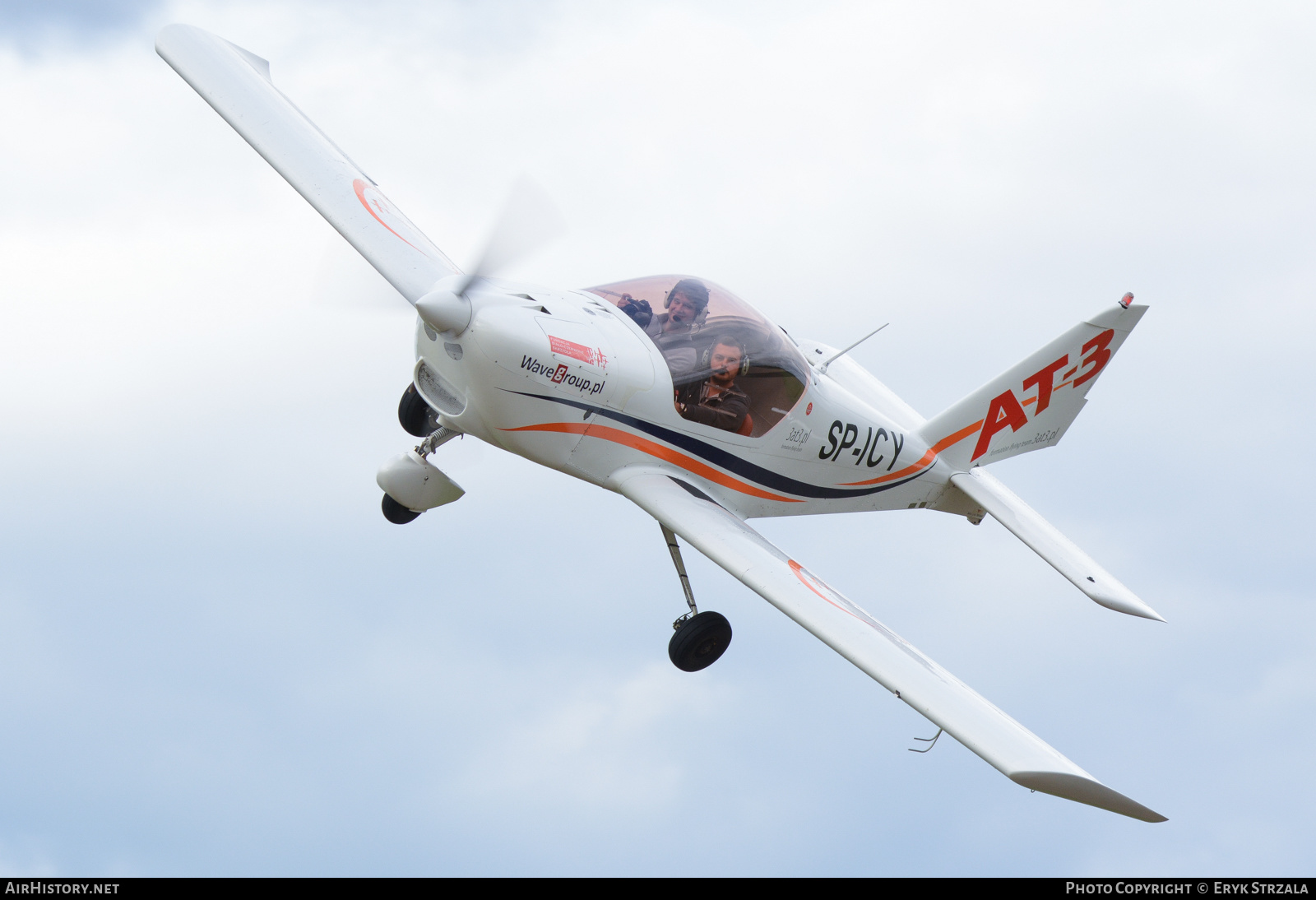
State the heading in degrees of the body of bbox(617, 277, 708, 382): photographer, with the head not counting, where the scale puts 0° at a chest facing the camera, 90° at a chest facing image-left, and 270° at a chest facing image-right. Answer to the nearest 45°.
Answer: approximately 45°

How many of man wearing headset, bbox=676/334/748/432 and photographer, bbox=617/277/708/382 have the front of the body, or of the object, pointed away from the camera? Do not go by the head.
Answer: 0

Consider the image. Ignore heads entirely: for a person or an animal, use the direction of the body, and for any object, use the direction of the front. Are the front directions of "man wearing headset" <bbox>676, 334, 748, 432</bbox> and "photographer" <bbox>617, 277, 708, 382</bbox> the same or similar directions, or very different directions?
same or similar directions

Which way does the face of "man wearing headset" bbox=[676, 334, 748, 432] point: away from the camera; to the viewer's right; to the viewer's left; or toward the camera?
toward the camera

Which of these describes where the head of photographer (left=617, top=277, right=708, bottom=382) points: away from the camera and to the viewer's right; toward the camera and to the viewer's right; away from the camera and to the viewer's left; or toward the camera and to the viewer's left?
toward the camera and to the viewer's left
